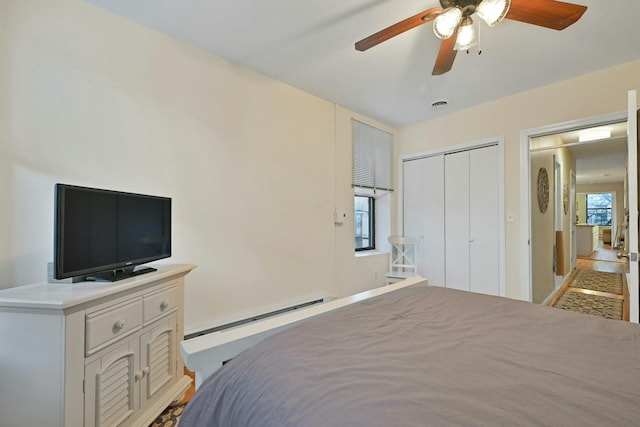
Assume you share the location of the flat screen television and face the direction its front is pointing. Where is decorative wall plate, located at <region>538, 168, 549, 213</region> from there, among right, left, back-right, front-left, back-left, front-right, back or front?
front-left

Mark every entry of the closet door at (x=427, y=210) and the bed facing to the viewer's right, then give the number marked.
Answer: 0

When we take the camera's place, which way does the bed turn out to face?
facing away from the viewer and to the left of the viewer

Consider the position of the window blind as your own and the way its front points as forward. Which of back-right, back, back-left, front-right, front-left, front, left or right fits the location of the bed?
front-right

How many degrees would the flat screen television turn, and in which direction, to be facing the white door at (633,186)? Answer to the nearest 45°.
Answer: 0° — it already faces it

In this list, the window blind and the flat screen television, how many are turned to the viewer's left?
0

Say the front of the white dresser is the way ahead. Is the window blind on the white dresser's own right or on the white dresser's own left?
on the white dresser's own left

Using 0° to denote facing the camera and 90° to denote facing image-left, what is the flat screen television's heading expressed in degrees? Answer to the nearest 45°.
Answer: approximately 315°

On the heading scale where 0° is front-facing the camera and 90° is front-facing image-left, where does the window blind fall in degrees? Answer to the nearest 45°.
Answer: approximately 315°

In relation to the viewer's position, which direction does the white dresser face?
facing the viewer and to the right of the viewer

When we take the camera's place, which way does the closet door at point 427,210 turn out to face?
facing the viewer and to the left of the viewer

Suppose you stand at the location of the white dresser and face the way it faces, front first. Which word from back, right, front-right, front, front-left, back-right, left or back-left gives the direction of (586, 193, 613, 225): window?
front-left

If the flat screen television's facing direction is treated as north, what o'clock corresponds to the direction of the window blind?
The window blind is roughly at 10 o'clock from the flat screen television.

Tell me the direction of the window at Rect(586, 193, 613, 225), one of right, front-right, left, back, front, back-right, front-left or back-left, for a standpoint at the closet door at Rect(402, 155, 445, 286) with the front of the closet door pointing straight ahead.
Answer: back
